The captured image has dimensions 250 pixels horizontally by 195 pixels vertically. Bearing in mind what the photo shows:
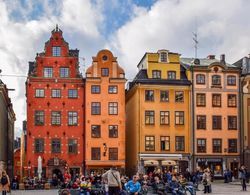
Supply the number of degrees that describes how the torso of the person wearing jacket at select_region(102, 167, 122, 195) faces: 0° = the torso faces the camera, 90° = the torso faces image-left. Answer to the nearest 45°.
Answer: approximately 180°

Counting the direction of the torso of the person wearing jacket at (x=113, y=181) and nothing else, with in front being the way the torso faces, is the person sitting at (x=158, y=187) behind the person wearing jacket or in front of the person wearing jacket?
in front
